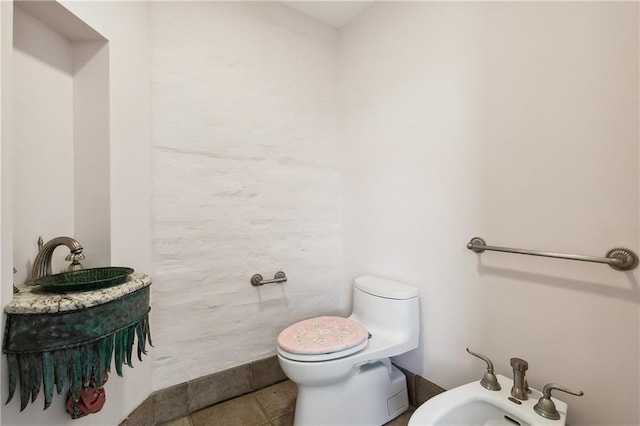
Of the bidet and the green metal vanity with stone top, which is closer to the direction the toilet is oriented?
the green metal vanity with stone top

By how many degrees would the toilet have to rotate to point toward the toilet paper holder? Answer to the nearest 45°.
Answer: approximately 90° to its right

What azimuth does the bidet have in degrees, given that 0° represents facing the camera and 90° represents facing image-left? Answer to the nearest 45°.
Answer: approximately 45°

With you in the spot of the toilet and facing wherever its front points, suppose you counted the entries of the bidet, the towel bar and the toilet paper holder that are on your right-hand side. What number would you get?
1

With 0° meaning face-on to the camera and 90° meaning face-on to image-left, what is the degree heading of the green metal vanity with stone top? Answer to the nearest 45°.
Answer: approximately 315°

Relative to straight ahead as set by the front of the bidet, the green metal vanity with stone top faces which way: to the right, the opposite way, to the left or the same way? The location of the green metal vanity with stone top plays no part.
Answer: the opposite way
